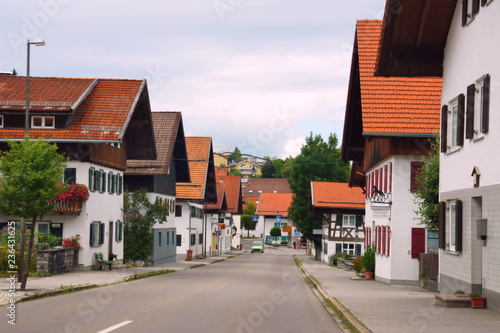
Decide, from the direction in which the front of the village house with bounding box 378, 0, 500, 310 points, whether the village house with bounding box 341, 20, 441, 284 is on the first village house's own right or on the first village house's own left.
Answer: on the first village house's own right

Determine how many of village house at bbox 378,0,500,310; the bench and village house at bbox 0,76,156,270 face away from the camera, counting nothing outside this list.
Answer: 0

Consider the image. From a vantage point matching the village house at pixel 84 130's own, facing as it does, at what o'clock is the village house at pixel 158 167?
the village house at pixel 158 167 is roughly at 8 o'clock from the village house at pixel 84 130.

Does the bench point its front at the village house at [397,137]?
yes

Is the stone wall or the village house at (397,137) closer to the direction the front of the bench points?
the village house

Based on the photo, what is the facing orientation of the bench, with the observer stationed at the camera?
facing the viewer and to the right of the viewer

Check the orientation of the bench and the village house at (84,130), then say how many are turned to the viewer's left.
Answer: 0

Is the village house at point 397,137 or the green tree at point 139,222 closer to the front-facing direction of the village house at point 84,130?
the village house

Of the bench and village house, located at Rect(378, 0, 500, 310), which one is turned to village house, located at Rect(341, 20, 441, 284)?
the bench

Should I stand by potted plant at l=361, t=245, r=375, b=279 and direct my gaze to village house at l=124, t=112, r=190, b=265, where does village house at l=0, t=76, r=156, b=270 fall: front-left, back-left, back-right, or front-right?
front-left

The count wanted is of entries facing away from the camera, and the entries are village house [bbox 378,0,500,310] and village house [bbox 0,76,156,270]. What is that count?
0

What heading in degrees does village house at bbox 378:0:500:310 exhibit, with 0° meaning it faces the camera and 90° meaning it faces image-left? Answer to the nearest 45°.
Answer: approximately 45°
